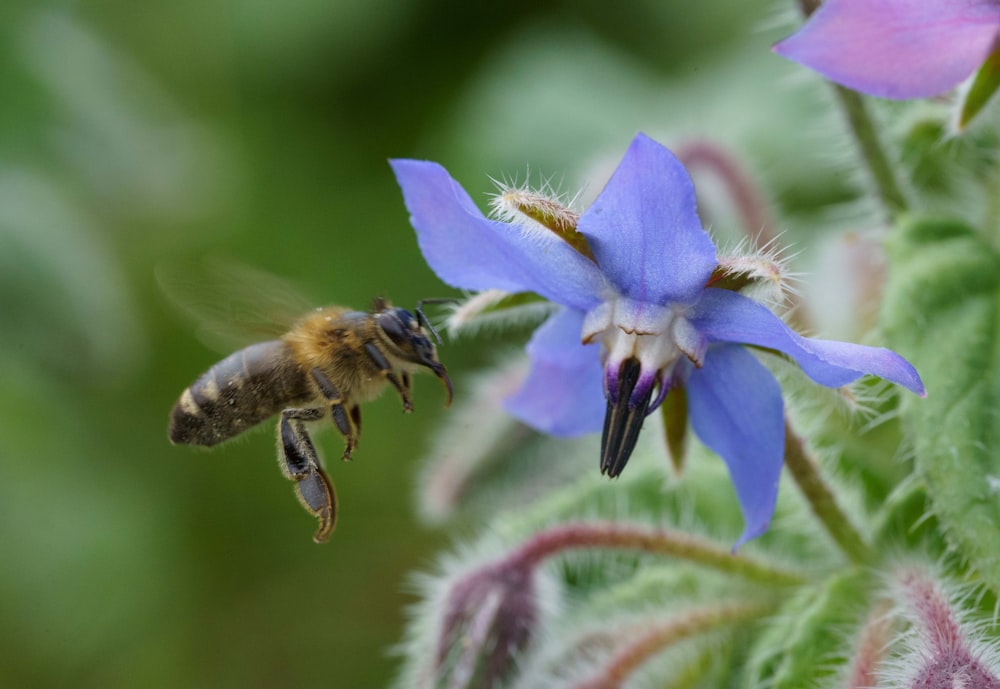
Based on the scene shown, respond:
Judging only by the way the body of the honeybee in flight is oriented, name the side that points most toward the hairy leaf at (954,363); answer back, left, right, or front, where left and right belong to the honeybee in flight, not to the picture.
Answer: front

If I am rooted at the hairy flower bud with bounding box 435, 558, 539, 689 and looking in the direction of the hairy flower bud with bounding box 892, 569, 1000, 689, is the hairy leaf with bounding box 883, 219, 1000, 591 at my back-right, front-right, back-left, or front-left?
front-left

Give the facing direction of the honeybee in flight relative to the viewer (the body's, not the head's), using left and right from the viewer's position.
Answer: facing to the right of the viewer
